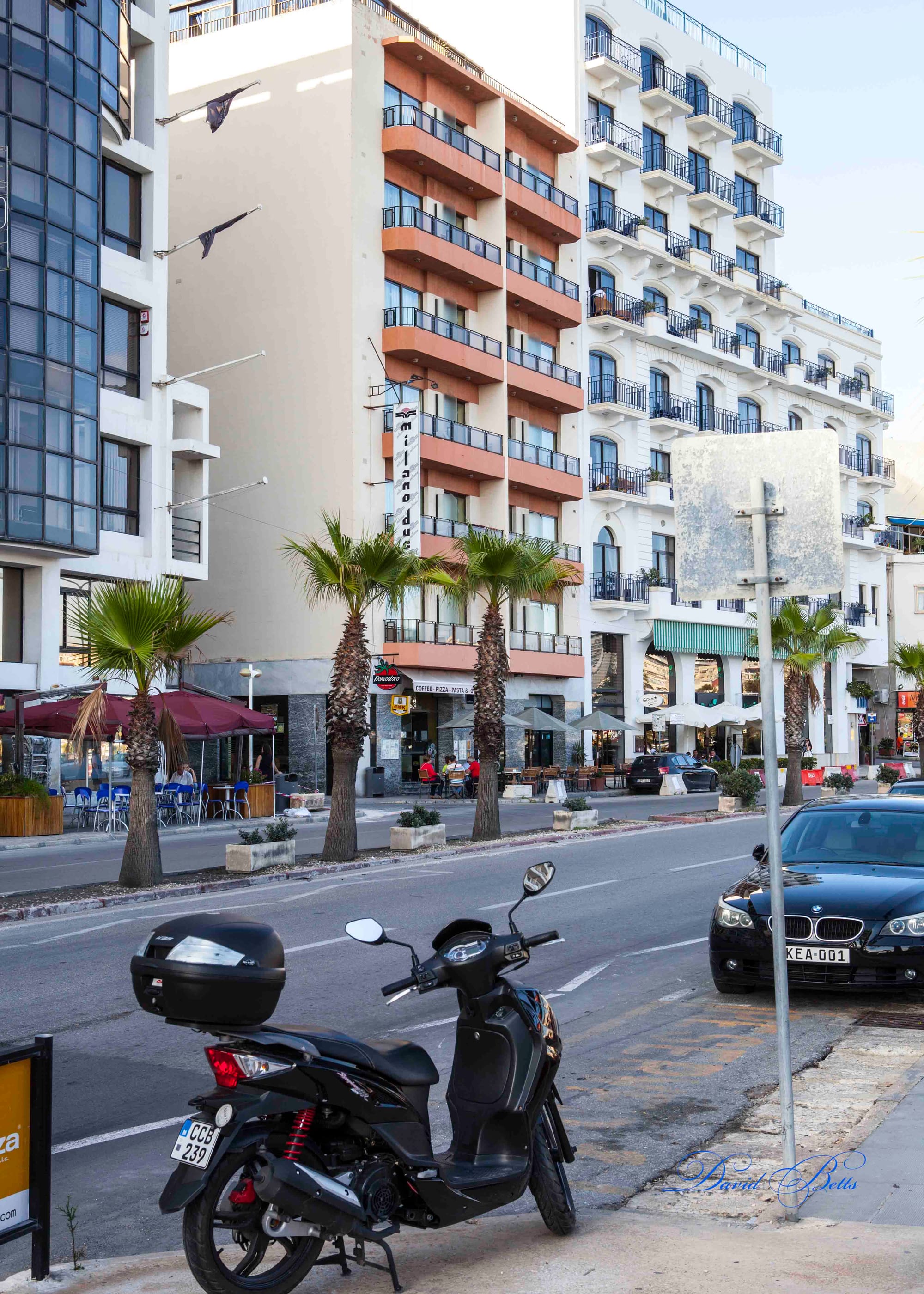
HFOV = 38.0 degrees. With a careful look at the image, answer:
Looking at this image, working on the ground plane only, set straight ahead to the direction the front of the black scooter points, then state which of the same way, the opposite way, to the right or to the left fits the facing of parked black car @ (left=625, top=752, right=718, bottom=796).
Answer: the same way

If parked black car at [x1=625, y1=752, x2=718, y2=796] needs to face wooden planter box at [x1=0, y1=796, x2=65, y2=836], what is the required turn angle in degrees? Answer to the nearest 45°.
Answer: approximately 180°

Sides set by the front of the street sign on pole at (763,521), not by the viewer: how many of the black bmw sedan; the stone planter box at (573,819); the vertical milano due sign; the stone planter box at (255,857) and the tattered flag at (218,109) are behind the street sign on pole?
0

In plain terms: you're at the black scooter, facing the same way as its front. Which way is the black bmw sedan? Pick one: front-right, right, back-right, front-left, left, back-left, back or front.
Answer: front

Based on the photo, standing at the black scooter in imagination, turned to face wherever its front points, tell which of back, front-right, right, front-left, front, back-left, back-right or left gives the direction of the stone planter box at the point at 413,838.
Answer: front-left

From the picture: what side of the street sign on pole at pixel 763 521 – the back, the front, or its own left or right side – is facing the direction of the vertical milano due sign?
front

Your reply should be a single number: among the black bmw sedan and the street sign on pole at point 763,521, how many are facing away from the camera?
1

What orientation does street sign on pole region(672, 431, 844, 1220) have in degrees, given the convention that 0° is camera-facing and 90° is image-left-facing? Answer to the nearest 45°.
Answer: approximately 180°

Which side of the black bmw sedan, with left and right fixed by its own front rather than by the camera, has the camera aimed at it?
front

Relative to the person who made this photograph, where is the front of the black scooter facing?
facing away from the viewer and to the right of the viewer

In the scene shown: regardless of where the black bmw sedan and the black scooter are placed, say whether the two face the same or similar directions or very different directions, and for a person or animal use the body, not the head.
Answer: very different directions

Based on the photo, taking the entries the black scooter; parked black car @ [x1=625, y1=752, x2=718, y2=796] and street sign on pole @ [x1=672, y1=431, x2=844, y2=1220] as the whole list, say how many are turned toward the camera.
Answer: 0

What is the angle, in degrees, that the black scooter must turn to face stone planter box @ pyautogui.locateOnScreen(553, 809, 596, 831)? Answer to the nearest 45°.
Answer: approximately 45° to its left

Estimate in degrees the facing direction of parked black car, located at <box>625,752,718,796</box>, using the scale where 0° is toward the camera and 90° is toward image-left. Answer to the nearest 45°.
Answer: approximately 225°

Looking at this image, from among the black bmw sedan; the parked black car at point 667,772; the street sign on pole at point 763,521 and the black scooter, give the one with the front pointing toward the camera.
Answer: the black bmw sedan

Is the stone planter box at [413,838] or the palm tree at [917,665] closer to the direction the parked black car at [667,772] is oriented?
the palm tree

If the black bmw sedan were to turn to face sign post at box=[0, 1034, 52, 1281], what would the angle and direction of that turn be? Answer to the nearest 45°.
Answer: approximately 45° to its right

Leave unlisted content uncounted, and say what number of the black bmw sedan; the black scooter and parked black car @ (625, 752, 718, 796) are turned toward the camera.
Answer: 1

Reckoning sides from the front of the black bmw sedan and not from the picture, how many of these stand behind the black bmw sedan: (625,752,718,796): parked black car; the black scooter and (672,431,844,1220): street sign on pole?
1
